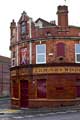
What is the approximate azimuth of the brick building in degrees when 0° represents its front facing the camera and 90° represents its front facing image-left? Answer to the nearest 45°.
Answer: approximately 45°
